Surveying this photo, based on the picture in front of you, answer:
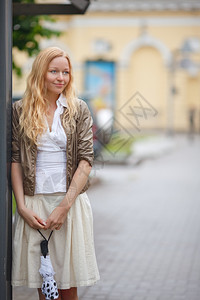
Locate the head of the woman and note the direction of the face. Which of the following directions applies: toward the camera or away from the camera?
toward the camera

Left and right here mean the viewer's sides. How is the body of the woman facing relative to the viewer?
facing the viewer
